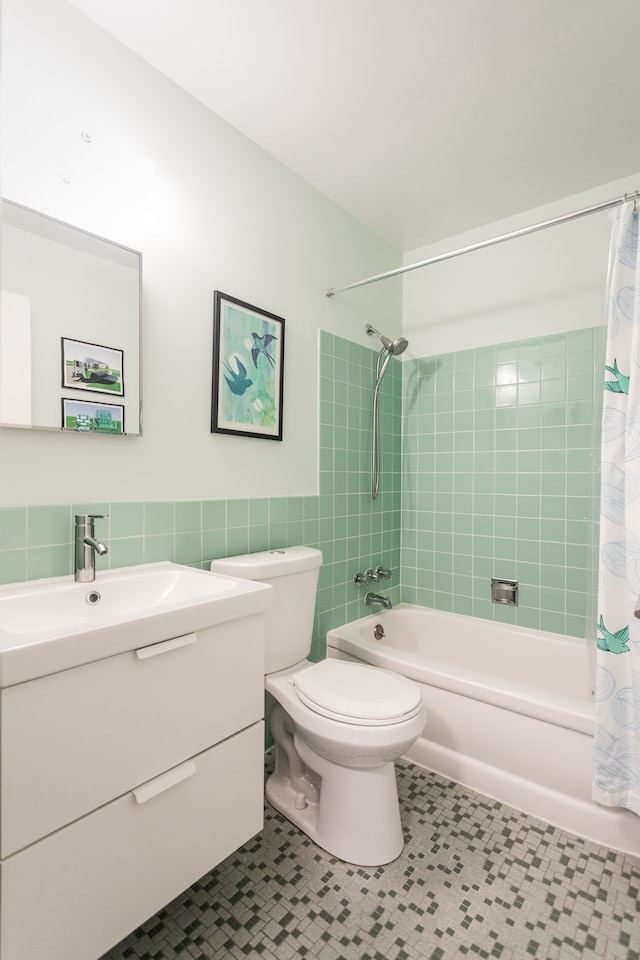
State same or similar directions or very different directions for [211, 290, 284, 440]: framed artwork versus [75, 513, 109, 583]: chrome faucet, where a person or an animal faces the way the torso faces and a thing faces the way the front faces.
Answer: same or similar directions

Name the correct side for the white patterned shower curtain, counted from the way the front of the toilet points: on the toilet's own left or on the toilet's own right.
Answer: on the toilet's own left

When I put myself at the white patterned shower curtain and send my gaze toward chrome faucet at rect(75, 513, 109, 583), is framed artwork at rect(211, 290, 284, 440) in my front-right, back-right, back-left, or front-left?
front-right

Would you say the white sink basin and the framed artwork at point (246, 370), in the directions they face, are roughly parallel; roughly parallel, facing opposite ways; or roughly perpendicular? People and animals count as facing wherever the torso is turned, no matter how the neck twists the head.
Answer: roughly parallel

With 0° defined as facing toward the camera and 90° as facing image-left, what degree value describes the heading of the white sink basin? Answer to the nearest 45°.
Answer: approximately 315°

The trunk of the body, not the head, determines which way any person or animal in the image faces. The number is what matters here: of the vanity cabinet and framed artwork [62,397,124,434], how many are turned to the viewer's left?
0

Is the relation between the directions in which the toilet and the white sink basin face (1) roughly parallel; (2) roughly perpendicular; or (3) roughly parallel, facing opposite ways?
roughly parallel

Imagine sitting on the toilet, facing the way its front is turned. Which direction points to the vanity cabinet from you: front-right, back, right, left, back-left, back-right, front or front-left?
right

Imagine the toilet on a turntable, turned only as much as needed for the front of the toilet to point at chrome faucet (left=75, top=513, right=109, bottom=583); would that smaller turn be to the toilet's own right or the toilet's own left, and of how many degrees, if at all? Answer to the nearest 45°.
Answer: approximately 135° to the toilet's own right

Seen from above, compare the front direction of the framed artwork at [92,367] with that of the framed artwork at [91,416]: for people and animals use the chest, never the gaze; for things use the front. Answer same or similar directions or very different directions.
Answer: same or similar directions

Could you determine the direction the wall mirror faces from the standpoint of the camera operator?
facing the viewer and to the right of the viewer

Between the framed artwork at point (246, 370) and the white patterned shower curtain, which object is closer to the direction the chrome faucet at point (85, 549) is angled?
the white patterned shower curtain

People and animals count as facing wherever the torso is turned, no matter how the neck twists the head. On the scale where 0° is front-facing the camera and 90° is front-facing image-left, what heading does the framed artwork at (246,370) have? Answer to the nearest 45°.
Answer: approximately 315°

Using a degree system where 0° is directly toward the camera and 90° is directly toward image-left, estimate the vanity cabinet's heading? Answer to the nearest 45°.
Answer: approximately 315°
